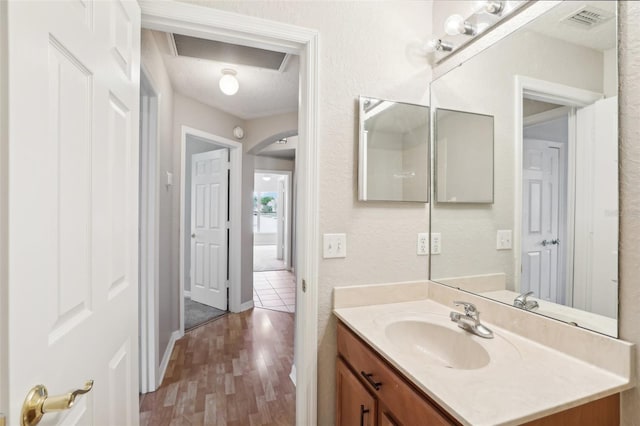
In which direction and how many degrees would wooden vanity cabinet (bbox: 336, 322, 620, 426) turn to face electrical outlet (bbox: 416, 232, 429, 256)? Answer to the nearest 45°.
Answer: approximately 135° to its right

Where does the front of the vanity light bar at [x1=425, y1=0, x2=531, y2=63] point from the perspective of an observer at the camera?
facing the viewer and to the left of the viewer
